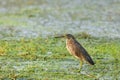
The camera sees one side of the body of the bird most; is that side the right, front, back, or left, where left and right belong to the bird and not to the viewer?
left
